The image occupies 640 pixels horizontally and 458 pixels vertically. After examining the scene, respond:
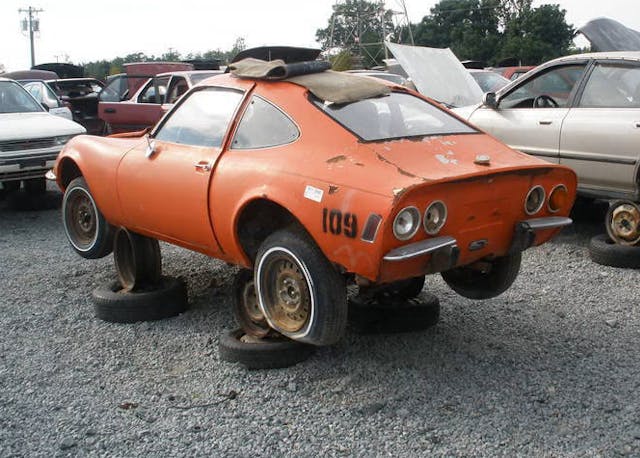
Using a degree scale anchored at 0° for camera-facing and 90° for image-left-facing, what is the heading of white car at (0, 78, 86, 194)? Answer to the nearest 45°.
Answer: approximately 315°

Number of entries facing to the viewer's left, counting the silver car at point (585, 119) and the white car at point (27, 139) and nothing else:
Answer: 1

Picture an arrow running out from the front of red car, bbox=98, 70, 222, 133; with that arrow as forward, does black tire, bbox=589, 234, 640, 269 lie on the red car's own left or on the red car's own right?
on the red car's own left

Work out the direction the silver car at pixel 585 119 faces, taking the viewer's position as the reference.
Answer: facing to the left of the viewer

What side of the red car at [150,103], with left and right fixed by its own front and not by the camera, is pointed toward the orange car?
left

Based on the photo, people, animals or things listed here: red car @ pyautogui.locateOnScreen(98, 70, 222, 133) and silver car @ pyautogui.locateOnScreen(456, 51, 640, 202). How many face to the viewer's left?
2

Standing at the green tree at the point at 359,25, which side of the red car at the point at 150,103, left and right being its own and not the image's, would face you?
right

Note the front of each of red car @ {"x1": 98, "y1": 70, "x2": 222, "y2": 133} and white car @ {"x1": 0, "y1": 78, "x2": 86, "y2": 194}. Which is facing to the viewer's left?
the red car

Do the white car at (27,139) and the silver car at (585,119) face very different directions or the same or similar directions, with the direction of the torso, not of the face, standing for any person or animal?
very different directions

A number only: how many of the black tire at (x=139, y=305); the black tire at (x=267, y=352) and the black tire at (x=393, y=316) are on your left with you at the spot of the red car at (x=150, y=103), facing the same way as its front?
3

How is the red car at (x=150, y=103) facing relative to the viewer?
to the viewer's left

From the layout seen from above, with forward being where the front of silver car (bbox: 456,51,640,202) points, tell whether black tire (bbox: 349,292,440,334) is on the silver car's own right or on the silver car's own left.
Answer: on the silver car's own left

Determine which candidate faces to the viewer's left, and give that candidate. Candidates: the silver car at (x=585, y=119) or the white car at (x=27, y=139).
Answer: the silver car

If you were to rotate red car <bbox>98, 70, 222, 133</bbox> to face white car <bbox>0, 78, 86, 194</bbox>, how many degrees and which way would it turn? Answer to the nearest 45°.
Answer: approximately 45° to its left

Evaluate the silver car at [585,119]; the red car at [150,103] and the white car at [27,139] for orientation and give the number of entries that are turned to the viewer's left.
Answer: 2
